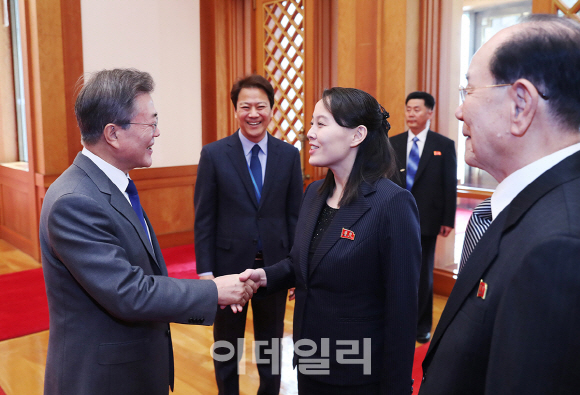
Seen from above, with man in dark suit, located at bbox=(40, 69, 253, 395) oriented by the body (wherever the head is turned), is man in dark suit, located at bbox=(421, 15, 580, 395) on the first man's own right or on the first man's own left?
on the first man's own right

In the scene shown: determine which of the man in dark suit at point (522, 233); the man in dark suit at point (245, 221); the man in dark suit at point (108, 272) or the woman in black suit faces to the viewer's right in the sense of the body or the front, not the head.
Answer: the man in dark suit at point (108, 272)

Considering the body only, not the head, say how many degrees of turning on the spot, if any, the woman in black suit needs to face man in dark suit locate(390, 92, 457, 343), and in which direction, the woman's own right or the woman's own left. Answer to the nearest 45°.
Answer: approximately 135° to the woman's own right

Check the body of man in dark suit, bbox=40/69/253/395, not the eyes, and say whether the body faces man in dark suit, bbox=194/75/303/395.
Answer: no

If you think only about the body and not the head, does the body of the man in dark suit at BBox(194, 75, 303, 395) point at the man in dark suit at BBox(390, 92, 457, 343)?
no

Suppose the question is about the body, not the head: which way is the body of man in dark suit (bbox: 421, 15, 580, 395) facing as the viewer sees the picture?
to the viewer's left

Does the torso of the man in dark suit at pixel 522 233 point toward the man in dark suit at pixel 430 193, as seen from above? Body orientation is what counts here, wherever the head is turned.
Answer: no

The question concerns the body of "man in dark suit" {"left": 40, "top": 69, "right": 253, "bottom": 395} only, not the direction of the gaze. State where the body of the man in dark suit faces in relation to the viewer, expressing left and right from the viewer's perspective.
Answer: facing to the right of the viewer

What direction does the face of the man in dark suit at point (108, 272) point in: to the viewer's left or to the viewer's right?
to the viewer's right

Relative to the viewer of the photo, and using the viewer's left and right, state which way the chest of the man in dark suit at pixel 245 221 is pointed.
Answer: facing the viewer

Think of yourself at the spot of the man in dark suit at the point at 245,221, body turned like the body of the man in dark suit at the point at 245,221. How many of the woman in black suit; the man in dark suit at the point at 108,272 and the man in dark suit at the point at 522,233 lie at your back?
0

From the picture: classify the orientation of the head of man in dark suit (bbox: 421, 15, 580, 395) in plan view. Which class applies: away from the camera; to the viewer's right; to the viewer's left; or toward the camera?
to the viewer's left

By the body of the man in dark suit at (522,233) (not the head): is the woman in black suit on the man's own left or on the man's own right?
on the man's own right

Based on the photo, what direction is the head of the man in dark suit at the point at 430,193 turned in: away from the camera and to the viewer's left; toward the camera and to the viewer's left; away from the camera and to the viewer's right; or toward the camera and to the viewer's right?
toward the camera and to the viewer's left

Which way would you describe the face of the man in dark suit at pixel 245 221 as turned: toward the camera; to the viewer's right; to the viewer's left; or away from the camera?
toward the camera
